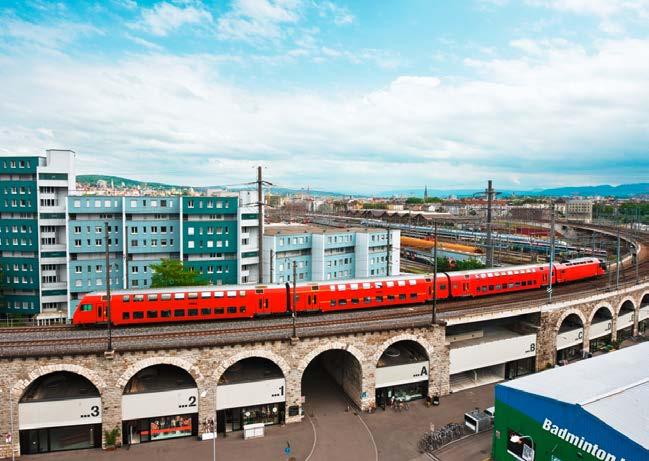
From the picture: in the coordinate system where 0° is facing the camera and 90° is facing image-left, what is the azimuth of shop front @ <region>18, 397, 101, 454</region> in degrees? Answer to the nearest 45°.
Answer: approximately 0°

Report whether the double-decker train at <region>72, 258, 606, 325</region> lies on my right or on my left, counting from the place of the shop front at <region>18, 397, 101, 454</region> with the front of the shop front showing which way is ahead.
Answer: on my left

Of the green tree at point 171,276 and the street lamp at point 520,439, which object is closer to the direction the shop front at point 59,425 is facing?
the street lamp

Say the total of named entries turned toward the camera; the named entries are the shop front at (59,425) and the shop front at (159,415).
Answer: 2

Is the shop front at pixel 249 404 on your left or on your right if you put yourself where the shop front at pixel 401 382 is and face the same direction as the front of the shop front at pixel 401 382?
on your right

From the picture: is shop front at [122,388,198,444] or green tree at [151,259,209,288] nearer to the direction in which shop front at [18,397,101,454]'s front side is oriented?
the shop front

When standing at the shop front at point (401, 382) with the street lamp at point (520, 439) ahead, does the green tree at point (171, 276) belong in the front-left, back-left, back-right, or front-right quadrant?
back-right

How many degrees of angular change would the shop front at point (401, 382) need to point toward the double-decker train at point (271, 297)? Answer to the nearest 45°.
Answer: approximately 135° to its right
